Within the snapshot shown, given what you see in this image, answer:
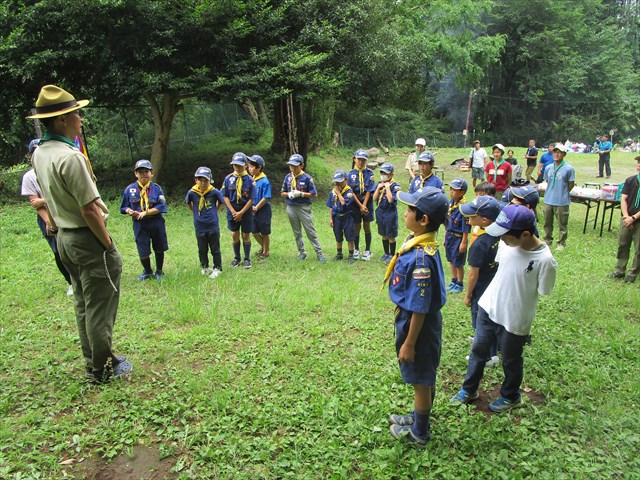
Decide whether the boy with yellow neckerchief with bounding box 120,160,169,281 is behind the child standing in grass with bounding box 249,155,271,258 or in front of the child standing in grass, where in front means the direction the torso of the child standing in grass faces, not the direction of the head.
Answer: in front

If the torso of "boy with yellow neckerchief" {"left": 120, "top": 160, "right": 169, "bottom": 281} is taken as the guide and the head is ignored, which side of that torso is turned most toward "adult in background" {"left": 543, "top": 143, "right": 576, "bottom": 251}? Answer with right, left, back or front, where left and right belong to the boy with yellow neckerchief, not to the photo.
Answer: left

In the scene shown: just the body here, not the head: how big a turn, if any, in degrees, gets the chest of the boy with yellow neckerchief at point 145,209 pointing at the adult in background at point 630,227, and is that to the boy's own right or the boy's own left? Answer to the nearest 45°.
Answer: approximately 90° to the boy's own left

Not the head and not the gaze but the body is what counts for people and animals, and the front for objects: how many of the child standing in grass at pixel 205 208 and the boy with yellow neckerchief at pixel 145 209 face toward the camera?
2

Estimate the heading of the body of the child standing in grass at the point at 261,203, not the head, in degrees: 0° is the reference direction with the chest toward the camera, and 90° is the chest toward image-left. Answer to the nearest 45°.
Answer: approximately 45°

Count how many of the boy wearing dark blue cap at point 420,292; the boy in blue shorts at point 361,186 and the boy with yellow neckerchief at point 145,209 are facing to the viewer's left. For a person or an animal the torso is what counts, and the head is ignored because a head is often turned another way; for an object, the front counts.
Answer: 1

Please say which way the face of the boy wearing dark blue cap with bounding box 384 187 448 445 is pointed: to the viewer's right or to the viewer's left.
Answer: to the viewer's left

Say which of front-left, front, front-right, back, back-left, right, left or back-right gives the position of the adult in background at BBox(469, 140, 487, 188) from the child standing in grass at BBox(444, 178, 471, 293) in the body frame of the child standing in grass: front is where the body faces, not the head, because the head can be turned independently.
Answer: back-right

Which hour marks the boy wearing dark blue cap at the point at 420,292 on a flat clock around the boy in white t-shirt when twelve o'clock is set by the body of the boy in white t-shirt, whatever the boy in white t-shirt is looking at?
The boy wearing dark blue cap is roughly at 12 o'clock from the boy in white t-shirt.

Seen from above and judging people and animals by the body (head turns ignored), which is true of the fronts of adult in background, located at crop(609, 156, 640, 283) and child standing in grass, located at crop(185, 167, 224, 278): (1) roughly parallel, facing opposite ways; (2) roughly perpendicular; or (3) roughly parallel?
roughly perpendicular

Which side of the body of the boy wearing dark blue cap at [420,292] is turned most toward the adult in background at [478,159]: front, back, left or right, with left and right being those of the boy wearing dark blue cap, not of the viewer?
right
